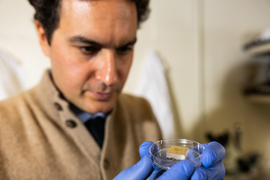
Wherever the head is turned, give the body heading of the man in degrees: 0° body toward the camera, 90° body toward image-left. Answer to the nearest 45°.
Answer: approximately 315°

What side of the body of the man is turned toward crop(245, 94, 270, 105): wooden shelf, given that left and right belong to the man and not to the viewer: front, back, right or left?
left

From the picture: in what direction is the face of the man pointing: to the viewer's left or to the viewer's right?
to the viewer's right
